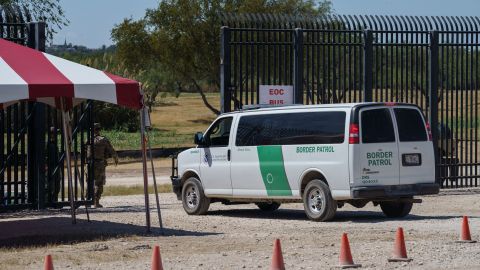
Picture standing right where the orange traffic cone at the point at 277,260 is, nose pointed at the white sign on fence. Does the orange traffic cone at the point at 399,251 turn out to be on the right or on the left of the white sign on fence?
right

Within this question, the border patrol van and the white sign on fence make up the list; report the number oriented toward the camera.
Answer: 1

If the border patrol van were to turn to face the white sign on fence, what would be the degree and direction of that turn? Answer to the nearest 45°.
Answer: approximately 45° to its right

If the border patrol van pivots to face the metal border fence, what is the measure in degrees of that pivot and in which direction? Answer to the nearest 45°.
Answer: approximately 45° to its right

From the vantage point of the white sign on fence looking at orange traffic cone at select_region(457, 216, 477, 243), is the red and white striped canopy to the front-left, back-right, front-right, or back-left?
front-right

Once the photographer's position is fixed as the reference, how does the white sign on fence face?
facing the viewer

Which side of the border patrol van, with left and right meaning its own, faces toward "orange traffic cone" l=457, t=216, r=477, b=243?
back

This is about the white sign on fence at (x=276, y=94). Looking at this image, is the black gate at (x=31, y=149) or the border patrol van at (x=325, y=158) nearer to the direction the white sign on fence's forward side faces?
the border patrol van

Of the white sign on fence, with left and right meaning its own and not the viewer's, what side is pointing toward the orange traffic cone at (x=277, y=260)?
front

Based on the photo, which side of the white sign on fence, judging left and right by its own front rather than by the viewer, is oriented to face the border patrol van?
front

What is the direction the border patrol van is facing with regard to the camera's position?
facing away from the viewer and to the left of the viewer

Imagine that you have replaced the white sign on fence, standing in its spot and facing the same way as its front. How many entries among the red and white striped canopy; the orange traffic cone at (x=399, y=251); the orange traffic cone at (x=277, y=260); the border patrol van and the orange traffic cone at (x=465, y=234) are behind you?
0

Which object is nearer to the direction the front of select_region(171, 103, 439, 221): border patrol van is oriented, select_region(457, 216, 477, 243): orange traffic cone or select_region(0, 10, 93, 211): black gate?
the black gate

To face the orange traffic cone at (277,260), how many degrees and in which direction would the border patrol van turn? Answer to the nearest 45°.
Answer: approximately 135° to its left

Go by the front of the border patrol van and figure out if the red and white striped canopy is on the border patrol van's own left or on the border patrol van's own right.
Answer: on the border patrol van's own left

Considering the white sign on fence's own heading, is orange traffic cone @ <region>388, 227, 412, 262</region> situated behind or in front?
in front

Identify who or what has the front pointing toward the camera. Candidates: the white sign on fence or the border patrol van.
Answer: the white sign on fence

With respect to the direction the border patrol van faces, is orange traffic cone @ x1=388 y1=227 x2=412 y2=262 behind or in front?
behind
